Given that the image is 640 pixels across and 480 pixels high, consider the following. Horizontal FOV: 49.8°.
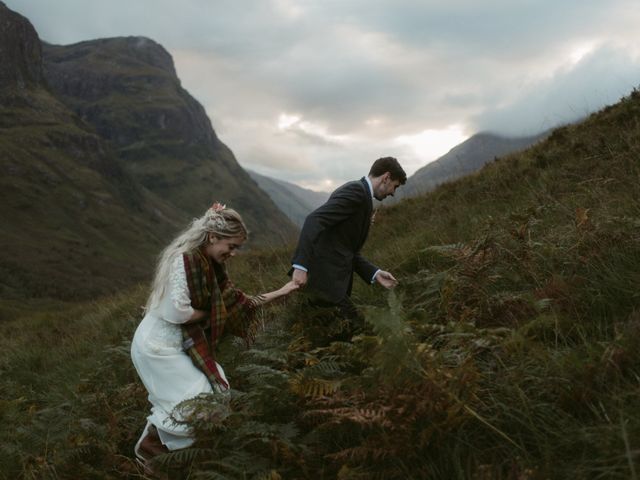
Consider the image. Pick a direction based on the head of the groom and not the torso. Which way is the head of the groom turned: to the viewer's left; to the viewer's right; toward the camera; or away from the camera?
to the viewer's right

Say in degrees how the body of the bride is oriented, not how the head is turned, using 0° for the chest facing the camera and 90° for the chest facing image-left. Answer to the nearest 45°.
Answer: approximately 270°

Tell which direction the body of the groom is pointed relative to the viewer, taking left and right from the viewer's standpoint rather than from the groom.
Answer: facing to the right of the viewer
